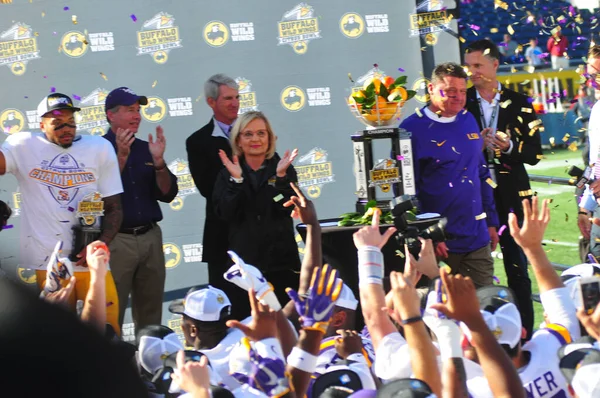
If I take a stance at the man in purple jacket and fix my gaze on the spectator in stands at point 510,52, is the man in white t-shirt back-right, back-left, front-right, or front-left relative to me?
back-left

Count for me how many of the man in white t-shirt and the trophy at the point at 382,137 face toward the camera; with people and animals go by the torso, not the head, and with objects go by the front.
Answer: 2

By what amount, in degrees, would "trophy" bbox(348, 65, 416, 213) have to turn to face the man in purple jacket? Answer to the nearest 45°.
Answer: approximately 90° to its left

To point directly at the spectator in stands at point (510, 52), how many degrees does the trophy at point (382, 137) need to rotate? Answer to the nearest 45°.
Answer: approximately 180°

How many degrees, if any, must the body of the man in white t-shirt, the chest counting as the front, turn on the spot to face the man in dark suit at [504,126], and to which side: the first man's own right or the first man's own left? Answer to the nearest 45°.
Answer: approximately 90° to the first man's own left

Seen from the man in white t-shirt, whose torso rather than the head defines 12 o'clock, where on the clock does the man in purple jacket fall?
The man in purple jacket is roughly at 9 o'clock from the man in white t-shirt.

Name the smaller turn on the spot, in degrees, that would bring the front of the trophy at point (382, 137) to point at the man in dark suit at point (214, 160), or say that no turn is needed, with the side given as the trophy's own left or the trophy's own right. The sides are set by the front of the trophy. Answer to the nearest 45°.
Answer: approximately 90° to the trophy's own right

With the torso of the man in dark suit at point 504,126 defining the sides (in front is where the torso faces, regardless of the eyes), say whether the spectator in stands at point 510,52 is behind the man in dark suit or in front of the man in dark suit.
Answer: behind
